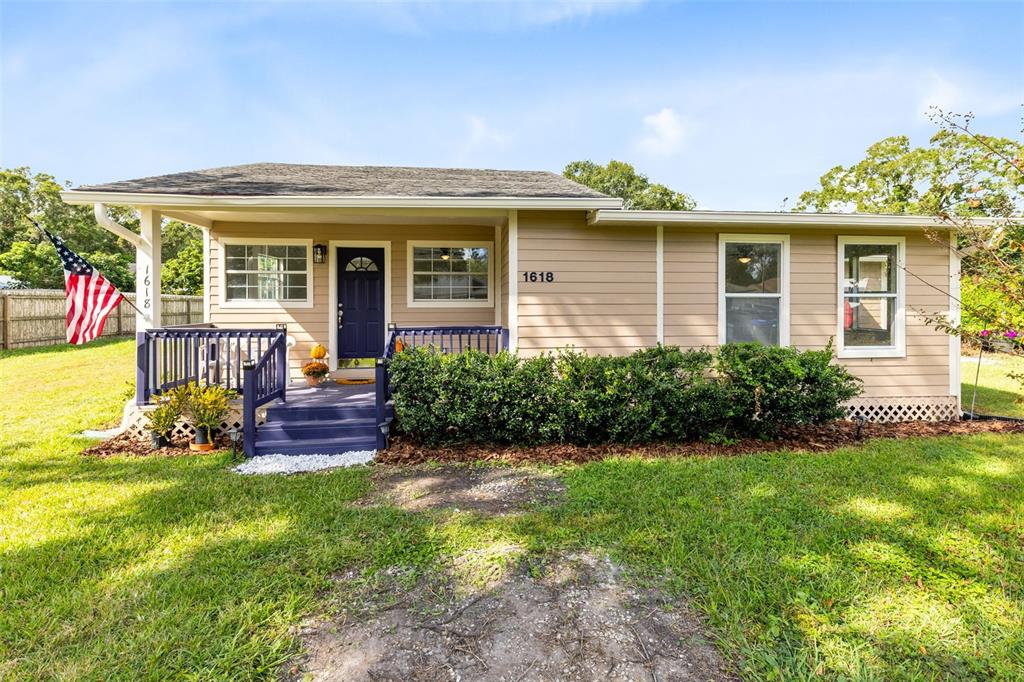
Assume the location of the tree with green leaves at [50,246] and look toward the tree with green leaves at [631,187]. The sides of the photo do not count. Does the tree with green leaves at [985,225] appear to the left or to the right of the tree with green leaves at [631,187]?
right

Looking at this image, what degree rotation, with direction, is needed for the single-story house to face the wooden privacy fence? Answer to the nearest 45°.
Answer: approximately 135° to its right

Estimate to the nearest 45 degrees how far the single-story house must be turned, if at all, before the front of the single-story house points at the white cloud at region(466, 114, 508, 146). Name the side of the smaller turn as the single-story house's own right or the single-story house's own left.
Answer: approximately 180°

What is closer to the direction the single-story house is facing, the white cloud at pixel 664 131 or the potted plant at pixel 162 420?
the potted plant

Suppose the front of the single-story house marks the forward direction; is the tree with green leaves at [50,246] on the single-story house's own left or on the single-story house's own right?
on the single-story house's own right

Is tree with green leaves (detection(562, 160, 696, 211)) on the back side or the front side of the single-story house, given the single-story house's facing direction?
on the back side

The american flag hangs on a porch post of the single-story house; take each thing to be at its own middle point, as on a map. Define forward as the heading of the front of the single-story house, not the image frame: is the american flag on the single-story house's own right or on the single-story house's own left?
on the single-story house's own right

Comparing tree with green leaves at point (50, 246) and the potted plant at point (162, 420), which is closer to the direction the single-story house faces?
the potted plant

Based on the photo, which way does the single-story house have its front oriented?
toward the camera

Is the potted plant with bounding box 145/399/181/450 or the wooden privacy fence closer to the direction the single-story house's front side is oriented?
the potted plant
